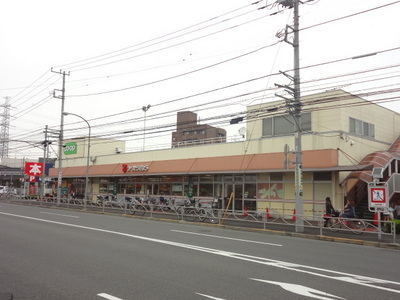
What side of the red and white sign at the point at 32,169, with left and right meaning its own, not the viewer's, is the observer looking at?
front

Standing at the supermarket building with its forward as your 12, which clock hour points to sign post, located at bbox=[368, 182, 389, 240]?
The sign post is roughly at 10 o'clock from the supermarket building.

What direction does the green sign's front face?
toward the camera

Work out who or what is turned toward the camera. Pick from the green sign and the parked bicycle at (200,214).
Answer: the green sign

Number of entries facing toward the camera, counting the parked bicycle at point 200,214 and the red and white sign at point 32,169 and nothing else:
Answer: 1

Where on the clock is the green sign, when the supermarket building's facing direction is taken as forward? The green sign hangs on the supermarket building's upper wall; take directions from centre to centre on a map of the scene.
The green sign is roughly at 3 o'clock from the supermarket building.

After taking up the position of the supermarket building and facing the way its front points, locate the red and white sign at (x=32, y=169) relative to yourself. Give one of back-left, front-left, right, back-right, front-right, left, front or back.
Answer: right

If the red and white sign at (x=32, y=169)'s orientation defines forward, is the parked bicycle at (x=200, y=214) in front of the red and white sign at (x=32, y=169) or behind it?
in front

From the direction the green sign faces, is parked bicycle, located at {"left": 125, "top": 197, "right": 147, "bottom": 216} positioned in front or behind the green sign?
in front

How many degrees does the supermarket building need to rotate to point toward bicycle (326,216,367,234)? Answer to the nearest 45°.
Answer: approximately 45° to its left

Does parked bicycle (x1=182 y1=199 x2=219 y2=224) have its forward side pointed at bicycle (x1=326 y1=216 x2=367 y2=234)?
no

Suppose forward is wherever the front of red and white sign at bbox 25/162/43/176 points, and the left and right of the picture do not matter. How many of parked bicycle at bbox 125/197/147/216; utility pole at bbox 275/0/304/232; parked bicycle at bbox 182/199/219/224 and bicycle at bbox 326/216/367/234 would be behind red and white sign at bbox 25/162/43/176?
0
